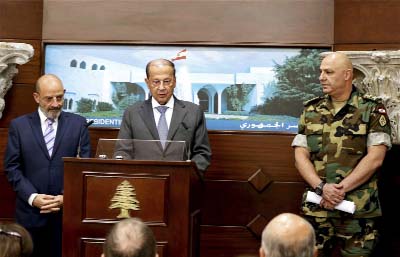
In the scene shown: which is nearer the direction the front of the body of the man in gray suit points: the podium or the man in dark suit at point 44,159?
the podium

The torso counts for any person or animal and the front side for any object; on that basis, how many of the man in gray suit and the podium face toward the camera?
2

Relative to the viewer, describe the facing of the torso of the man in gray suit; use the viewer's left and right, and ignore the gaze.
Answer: facing the viewer

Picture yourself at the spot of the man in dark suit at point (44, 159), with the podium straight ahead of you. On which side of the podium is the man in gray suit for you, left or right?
left

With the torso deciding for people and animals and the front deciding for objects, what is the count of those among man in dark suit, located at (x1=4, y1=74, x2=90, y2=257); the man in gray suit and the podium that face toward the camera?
3

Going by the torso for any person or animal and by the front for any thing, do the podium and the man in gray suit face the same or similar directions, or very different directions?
same or similar directions

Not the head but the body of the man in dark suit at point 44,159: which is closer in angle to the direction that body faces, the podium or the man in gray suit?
the podium

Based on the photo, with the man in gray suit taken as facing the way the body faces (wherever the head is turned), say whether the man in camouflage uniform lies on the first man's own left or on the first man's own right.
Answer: on the first man's own left

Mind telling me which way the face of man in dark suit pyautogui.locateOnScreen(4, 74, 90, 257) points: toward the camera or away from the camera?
toward the camera

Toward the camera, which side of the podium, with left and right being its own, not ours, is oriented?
front

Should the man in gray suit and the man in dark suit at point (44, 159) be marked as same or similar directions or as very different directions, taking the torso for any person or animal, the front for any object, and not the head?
same or similar directions

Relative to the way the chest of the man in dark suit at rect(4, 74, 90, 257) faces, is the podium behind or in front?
in front
